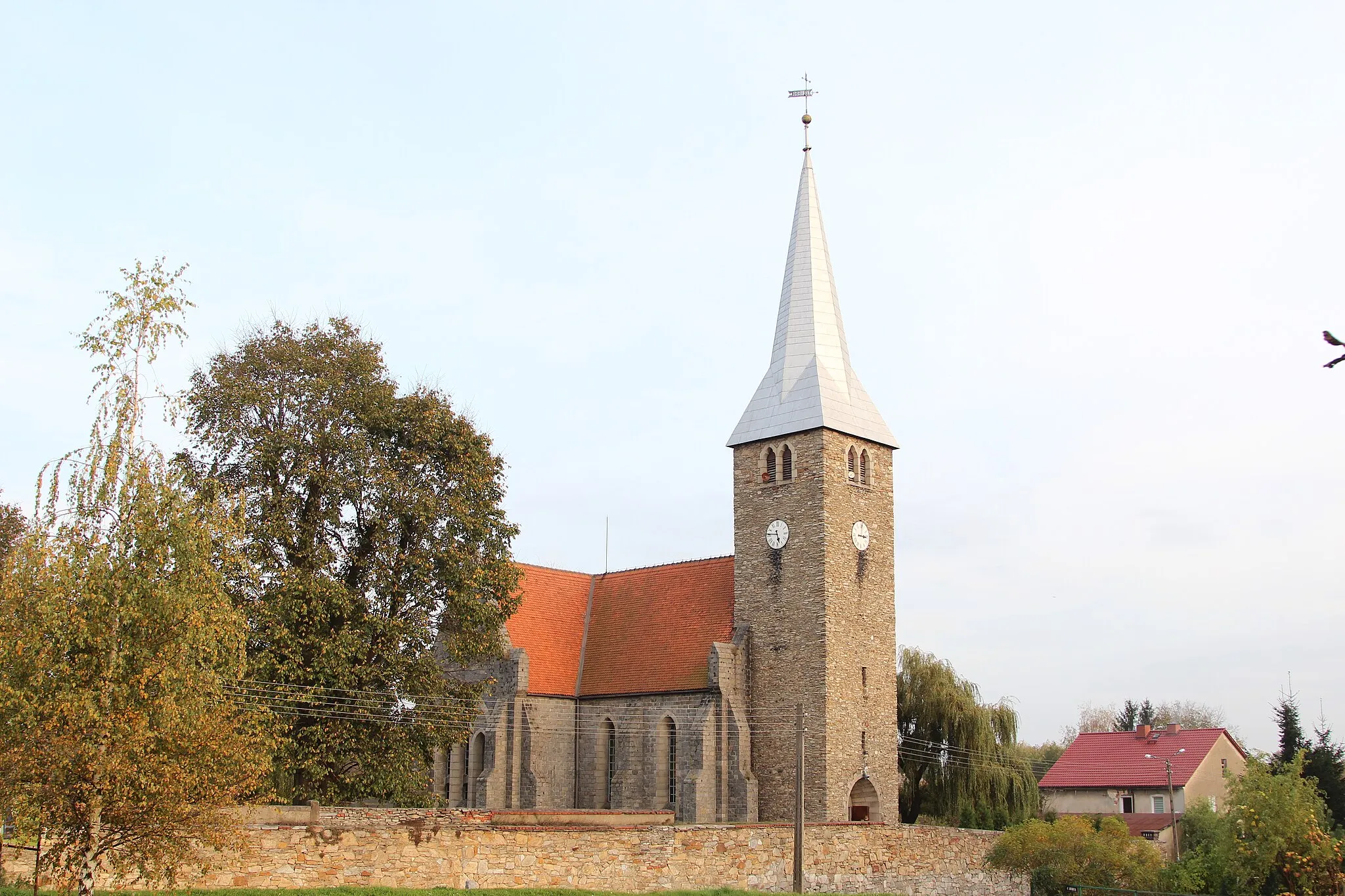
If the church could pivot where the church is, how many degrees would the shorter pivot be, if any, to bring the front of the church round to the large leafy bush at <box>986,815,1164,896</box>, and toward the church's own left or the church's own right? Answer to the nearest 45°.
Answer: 0° — it already faces it

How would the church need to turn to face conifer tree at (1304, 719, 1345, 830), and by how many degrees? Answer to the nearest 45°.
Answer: approximately 45° to its left

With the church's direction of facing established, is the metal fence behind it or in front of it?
in front

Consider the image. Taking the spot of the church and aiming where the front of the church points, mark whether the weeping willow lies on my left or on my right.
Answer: on my left

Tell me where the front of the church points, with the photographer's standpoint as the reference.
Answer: facing the viewer and to the right of the viewer

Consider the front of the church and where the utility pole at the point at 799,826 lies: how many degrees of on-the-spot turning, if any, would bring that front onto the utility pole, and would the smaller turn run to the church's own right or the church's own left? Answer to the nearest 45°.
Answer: approximately 45° to the church's own right
